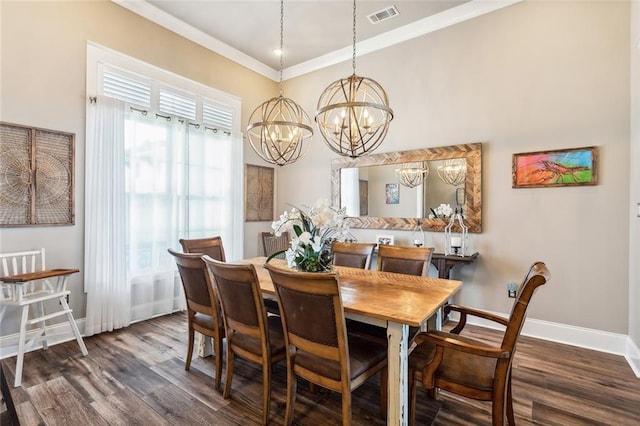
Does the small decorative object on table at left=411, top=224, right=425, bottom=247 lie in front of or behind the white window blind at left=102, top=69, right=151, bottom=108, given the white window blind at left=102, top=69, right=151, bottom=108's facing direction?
in front

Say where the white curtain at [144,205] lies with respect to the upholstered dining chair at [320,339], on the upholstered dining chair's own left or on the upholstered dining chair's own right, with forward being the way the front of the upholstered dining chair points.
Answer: on the upholstered dining chair's own left

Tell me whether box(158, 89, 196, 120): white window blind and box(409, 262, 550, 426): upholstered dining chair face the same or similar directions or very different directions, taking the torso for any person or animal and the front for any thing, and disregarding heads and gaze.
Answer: very different directions

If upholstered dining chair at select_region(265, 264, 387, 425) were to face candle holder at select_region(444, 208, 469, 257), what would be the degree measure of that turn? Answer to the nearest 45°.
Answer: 0° — it already faces it

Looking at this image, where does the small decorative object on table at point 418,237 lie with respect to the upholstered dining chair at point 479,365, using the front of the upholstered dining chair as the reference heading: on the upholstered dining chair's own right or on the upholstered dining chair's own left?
on the upholstered dining chair's own right

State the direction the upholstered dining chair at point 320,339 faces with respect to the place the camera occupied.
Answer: facing away from the viewer and to the right of the viewer

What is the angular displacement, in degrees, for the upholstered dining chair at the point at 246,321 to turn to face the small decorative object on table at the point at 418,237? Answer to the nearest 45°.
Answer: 0° — it already faces it

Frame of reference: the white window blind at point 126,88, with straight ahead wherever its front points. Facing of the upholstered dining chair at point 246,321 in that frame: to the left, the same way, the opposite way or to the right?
to the left

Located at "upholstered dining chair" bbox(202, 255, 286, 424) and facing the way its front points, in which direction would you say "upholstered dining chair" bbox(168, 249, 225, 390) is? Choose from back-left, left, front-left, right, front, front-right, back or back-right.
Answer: left

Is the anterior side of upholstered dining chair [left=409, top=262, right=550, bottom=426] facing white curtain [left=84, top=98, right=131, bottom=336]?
yes
